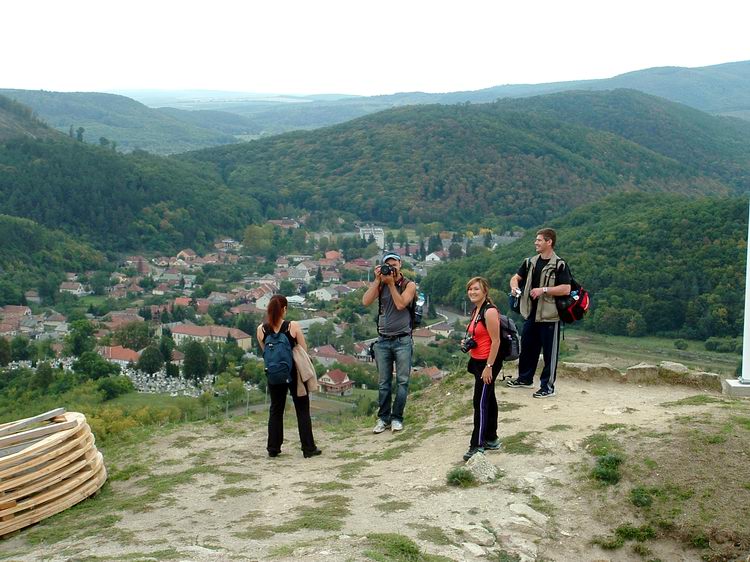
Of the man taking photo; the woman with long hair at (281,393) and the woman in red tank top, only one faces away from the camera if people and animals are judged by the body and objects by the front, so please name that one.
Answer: the woman with long hair

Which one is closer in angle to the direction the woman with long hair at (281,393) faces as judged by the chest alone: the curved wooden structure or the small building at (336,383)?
the small building

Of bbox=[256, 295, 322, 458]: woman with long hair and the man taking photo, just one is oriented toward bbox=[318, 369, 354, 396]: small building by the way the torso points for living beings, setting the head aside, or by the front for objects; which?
the woman with long hair

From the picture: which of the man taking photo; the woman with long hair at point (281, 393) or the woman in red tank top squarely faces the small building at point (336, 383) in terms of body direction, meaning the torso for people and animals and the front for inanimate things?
the woman with long hair

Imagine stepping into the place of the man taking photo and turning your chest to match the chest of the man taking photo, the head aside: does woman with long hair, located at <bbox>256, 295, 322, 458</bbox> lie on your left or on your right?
on your right

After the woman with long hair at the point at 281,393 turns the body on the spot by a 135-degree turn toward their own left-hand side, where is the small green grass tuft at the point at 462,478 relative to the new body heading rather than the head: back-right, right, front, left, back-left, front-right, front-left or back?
left

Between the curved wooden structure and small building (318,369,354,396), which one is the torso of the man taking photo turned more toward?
the curved wooden structure

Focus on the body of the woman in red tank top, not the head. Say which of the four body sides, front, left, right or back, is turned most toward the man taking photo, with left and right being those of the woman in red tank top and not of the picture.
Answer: right

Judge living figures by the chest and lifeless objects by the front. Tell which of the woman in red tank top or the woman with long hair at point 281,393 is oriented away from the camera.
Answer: the woman with long hair

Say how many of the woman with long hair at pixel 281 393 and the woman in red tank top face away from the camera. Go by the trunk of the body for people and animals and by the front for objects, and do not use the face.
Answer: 1

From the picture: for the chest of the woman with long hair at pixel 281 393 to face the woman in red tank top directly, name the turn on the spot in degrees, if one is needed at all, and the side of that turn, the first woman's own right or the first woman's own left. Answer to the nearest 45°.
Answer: approximately 135° to the first woman's own right

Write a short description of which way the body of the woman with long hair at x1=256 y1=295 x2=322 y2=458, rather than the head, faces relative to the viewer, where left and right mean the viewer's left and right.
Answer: facing away from the viewer

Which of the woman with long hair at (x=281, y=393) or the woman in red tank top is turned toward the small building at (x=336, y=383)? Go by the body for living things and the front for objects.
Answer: the woman with long hair

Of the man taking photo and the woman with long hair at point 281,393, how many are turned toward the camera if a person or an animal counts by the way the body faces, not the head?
1

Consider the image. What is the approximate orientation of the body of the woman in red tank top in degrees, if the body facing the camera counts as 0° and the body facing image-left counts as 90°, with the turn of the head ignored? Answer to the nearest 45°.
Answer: approximately 45°

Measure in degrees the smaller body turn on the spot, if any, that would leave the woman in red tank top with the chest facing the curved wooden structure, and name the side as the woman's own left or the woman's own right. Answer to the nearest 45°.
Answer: approximately 45° to the woman's own right

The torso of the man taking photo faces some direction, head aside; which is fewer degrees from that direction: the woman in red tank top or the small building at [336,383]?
the woman in red tank top
